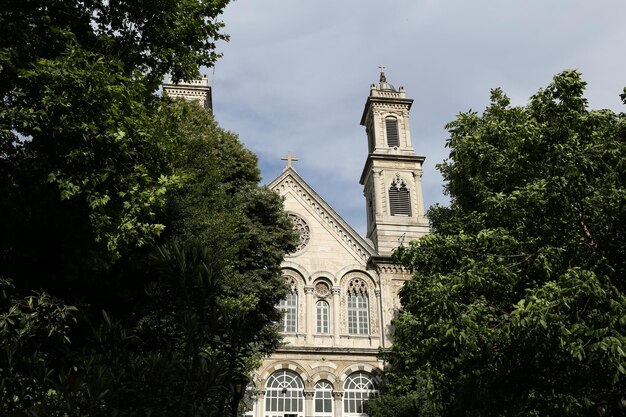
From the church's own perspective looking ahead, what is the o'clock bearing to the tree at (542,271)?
The tree is roughly at 12 o'clock from the church.

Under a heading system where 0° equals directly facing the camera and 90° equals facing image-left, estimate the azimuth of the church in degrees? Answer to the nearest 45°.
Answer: approximately 0°

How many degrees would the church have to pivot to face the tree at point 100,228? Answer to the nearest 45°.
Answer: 0° — it already faces it
